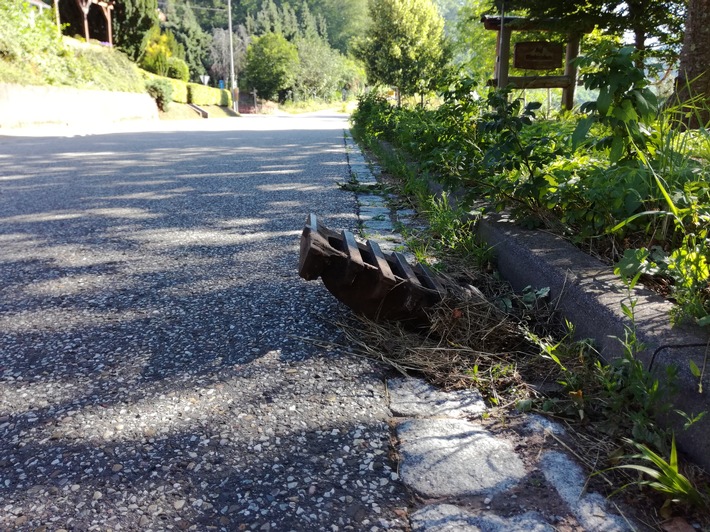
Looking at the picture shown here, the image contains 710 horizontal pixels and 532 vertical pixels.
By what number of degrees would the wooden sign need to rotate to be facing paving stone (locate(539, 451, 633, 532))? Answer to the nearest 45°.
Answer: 0° — it already faces it

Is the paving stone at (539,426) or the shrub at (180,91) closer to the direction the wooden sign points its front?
the paving stone

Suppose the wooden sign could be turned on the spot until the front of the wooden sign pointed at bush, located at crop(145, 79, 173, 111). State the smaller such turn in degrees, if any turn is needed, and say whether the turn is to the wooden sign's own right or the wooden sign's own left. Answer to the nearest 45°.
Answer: approximately 135° to the wooden sign's own right

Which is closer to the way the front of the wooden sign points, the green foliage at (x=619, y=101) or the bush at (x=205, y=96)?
the green foliage

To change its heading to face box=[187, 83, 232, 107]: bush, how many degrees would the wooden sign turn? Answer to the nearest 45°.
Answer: approximately 135° to its right

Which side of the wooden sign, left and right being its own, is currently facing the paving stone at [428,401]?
front

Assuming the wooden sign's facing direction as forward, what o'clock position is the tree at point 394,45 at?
The tree is roughly at 5 o'clock from the wooden sign.

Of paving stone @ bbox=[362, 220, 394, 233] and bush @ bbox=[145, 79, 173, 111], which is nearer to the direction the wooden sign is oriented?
the paving stone

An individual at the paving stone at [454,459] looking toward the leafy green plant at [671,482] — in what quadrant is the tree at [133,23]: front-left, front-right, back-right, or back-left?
back-left

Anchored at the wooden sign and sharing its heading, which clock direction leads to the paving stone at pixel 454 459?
The paving stone is roughly at 12 o'clock from the wooden sign.

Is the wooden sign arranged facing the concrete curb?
yes

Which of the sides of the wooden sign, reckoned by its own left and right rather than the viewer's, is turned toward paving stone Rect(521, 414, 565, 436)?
front

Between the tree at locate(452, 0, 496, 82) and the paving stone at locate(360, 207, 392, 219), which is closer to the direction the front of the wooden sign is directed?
the paving stone

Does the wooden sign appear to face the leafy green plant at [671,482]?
yes
